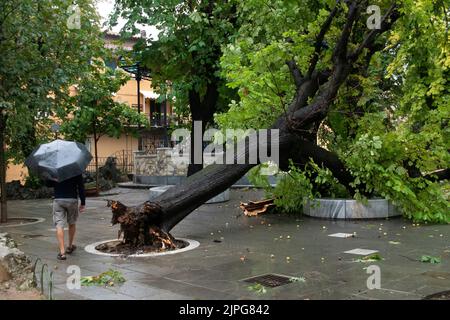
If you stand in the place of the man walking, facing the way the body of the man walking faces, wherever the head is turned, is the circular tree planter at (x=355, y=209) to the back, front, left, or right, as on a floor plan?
right

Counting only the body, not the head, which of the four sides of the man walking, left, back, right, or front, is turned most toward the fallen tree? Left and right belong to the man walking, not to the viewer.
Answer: right

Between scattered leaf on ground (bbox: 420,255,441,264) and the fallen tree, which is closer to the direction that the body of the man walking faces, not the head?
the fallen tree

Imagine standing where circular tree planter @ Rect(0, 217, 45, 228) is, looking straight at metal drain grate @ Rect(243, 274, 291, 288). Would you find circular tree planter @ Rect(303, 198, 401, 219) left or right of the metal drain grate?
left

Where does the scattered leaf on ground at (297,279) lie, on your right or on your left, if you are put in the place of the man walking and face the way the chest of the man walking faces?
on your right

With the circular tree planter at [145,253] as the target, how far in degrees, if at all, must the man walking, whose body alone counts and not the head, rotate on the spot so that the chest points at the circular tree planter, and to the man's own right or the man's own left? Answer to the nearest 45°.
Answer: approximately 90° to the man's own right

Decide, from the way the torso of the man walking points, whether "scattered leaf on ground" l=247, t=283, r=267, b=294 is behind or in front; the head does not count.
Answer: behind

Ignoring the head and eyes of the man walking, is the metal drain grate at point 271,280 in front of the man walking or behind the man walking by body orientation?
behind

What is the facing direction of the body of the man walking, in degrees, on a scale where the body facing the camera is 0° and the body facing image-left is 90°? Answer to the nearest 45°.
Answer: approximately 180°

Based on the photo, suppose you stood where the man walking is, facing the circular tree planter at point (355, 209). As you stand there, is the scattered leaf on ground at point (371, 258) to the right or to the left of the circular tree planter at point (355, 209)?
right
